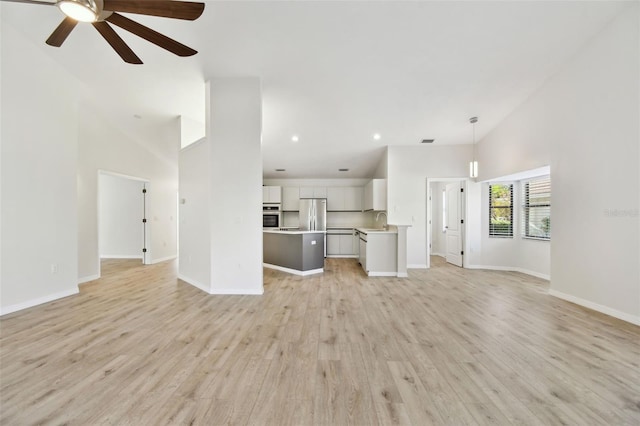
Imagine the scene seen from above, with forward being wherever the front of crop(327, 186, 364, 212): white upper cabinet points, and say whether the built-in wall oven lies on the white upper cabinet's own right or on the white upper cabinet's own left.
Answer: on the white upper cabinet's own right

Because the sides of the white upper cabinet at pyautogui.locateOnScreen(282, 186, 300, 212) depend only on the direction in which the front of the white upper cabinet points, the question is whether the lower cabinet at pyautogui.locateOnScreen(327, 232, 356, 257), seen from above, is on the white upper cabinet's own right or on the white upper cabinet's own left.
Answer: on the white upper cabinet's own left

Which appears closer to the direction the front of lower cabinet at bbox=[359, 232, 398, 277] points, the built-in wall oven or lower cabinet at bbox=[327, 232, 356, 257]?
the built-in wall oven

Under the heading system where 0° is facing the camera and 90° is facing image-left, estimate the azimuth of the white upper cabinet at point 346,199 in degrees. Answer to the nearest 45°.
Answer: approximately 0°

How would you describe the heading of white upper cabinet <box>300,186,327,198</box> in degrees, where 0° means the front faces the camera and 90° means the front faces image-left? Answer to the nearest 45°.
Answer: approximately 0°
